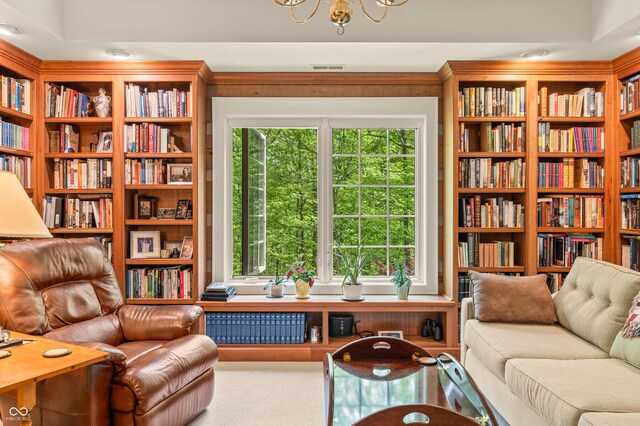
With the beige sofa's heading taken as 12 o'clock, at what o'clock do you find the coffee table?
The coffee table is roughly at 12 o'clock from the beige sofa.

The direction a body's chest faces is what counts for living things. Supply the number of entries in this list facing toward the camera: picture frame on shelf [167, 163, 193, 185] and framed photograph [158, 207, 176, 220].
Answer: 2

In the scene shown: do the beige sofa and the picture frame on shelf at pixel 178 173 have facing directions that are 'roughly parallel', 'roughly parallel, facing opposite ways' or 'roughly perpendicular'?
roughly perpendicular

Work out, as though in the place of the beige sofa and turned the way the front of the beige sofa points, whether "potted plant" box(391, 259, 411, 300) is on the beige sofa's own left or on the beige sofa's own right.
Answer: on the beige sofa's own right

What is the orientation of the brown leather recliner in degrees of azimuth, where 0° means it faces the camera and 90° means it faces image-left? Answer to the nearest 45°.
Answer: approximately 315°

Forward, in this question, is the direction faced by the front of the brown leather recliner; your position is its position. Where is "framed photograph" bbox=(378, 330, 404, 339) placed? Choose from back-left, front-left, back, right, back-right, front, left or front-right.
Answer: front-left

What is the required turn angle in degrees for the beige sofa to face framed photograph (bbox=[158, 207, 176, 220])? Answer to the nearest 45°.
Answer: approximately 45° to its right

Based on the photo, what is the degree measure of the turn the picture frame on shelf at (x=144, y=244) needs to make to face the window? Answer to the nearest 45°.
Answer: approximately 90° to its left

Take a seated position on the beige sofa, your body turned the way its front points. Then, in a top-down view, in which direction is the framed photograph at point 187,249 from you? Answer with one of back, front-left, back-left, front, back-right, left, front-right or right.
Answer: front-right
